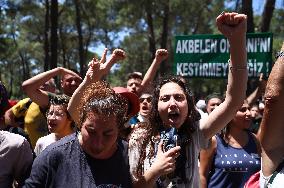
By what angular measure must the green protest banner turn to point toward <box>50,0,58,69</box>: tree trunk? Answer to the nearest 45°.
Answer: approximately 135° to its right

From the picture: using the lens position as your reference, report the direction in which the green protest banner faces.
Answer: facing the viewer
